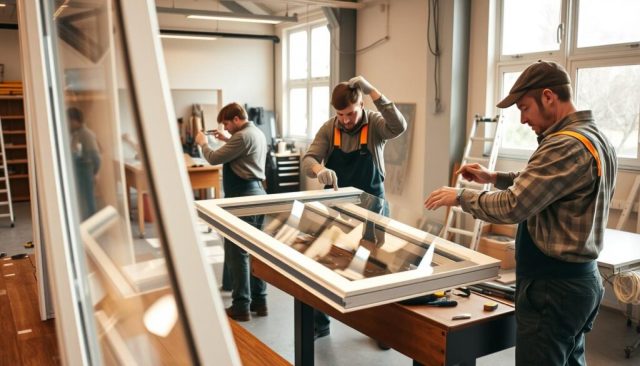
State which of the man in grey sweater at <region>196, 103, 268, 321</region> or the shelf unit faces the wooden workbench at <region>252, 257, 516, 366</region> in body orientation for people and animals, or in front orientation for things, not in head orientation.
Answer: the shelf unit

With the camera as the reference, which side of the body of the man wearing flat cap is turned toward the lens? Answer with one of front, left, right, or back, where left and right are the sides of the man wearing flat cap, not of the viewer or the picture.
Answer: left

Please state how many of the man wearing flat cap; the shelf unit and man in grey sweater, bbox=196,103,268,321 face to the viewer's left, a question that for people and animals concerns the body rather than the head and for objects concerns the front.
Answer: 2

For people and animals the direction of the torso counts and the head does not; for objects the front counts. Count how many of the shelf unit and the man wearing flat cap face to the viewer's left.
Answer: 1

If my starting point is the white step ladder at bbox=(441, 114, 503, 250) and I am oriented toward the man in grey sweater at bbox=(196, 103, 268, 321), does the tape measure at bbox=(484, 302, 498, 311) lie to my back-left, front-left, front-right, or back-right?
front-left

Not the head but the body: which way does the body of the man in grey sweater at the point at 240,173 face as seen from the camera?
to the viewer's left

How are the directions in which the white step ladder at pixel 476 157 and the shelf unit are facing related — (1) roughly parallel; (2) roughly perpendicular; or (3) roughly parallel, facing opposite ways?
roughly perpendicular

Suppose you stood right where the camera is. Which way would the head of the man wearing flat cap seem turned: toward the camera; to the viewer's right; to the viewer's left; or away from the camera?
to the viewer's left

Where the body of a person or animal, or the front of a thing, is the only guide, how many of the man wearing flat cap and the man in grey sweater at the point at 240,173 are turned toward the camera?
0

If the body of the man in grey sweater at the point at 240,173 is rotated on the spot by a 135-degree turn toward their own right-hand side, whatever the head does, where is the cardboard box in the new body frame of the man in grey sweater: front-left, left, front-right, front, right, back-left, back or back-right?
front-right

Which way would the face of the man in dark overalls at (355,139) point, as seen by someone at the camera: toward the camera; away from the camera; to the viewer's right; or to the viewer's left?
toward the camera
